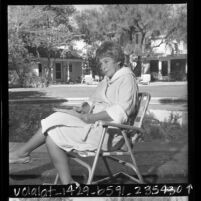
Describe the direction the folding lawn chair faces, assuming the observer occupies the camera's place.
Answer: facing to the left of the viewer

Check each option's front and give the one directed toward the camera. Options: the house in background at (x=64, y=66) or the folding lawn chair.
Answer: the house in background

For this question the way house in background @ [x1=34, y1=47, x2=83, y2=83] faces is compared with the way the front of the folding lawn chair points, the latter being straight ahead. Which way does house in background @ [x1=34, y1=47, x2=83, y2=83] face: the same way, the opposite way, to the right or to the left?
to the left

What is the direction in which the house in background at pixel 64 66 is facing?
toward the camera

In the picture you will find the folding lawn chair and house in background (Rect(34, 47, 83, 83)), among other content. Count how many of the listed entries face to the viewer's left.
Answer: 1

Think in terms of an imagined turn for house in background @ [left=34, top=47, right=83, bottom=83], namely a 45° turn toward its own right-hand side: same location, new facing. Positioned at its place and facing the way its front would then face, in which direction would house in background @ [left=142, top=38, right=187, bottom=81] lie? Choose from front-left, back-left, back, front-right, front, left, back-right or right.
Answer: back-left
